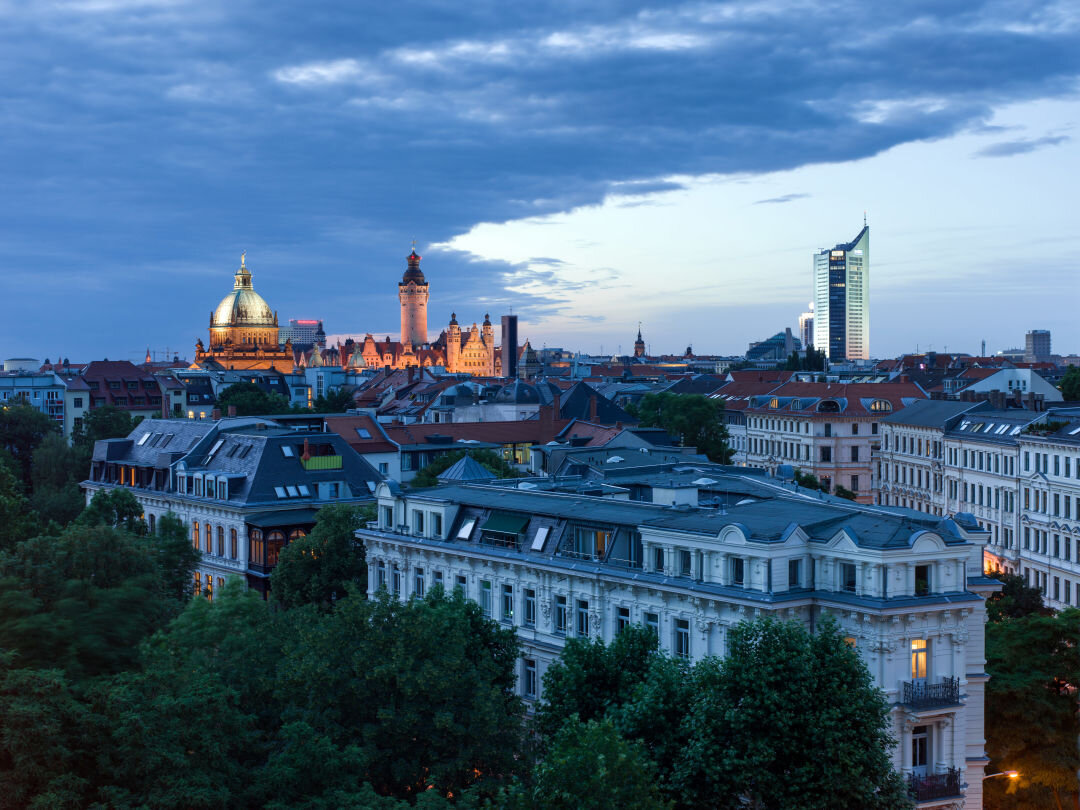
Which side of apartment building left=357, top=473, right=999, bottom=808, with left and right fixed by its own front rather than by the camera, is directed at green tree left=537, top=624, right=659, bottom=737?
front

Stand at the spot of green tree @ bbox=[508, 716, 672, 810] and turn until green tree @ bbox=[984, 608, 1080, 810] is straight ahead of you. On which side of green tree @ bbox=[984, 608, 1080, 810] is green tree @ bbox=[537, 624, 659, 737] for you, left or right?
left

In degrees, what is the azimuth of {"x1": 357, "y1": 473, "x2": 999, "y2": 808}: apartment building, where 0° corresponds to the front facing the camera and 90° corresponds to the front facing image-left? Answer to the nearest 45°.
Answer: approximately 45°

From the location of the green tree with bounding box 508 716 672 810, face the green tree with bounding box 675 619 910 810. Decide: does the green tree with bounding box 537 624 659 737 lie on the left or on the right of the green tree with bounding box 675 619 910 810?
left

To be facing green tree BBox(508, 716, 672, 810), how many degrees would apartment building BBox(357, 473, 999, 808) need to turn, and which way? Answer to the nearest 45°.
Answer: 0° — it already faces it

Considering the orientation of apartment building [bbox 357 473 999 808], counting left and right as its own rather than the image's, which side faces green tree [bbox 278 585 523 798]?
front
